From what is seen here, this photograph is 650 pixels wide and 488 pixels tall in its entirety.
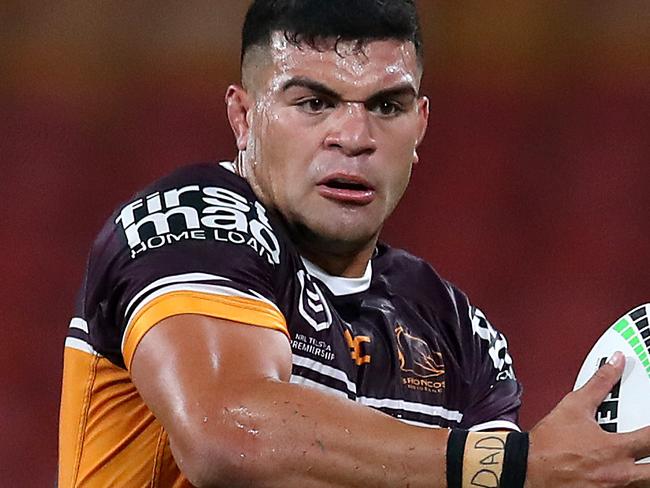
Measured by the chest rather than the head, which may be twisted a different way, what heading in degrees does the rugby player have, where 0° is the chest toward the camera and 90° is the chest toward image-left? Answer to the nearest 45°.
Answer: approximately 315°
